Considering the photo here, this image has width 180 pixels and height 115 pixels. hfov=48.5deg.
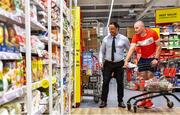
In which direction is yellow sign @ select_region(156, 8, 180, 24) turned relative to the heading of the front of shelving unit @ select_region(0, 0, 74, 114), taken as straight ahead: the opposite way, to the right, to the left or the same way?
to the right

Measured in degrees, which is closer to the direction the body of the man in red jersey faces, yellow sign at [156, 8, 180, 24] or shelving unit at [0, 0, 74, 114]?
the shelving unit

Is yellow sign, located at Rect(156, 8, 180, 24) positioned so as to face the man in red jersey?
yes

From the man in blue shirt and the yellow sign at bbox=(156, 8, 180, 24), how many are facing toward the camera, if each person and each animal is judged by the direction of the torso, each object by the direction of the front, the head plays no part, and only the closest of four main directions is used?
2

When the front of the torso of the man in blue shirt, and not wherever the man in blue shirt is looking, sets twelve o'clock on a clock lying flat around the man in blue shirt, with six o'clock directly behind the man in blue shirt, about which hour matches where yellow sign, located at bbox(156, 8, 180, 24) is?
The yellow sign is roughly at 7 o'clock from the man in blue shirt.

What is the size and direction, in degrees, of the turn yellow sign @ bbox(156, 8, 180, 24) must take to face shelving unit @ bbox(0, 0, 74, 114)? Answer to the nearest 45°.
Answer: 0° — it already faces it

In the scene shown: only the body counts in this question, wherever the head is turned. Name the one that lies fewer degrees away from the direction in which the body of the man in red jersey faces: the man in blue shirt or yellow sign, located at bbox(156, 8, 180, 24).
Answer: the man in blue shirt

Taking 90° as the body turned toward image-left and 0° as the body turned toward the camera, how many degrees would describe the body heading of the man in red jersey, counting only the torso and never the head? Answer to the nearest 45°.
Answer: approximately 45°

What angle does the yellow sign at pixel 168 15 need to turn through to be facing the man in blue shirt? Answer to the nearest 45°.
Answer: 0° — it already faces them

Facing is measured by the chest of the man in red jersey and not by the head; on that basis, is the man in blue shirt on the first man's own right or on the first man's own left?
on the first man's own right
